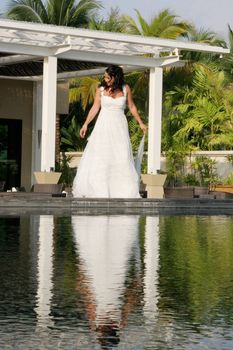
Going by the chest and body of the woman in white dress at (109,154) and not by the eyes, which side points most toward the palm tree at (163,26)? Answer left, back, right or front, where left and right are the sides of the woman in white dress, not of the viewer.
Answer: back

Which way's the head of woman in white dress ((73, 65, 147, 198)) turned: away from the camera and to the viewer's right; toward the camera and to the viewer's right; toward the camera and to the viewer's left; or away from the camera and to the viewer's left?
toward the camera and to the viewer's left

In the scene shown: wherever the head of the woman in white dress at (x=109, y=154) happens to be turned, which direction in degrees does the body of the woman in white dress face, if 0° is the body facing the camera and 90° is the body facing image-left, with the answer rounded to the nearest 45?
approximately 0°

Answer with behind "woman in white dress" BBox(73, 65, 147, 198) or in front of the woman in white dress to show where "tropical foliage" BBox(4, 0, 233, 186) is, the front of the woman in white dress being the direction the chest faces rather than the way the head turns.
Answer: behind

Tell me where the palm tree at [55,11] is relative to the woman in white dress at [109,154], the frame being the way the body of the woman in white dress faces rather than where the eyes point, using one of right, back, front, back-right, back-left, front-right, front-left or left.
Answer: back
